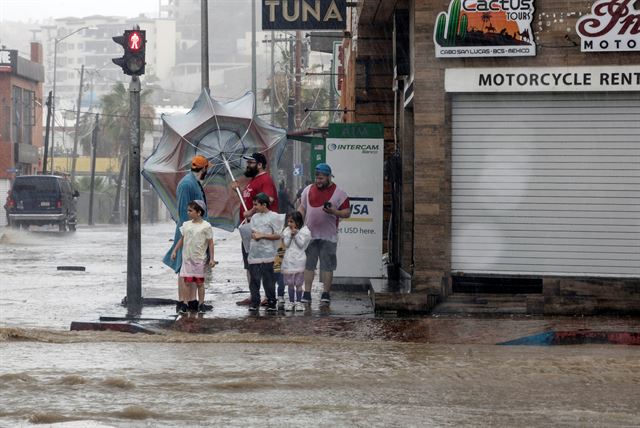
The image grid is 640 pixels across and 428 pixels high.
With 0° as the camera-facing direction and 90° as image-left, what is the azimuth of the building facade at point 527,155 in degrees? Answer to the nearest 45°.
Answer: approximately 0°

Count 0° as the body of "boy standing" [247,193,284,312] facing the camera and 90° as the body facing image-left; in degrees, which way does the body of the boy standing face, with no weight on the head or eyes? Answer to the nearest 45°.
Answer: approximately 45°

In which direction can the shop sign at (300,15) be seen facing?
toward the camera

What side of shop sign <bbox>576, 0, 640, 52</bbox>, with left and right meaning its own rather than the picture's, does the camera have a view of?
front

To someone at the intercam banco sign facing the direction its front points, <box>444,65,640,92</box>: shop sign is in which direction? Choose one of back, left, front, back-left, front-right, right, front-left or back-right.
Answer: front-left

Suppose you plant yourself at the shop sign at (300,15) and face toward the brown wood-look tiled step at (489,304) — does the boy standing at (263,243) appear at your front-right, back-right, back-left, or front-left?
front-right

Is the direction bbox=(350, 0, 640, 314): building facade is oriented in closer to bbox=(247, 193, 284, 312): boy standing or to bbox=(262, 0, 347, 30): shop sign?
the boy standing

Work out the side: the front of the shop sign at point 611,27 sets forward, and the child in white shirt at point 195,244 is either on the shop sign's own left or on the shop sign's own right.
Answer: on the shop sign's own right

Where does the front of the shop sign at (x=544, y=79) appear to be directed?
toward the camera

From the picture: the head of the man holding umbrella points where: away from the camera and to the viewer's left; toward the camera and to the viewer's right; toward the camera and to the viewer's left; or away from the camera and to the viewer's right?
toward the camera and to the viewer's left

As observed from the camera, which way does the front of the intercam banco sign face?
facing the viewer

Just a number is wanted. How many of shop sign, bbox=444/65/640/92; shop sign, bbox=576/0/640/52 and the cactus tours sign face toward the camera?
3
